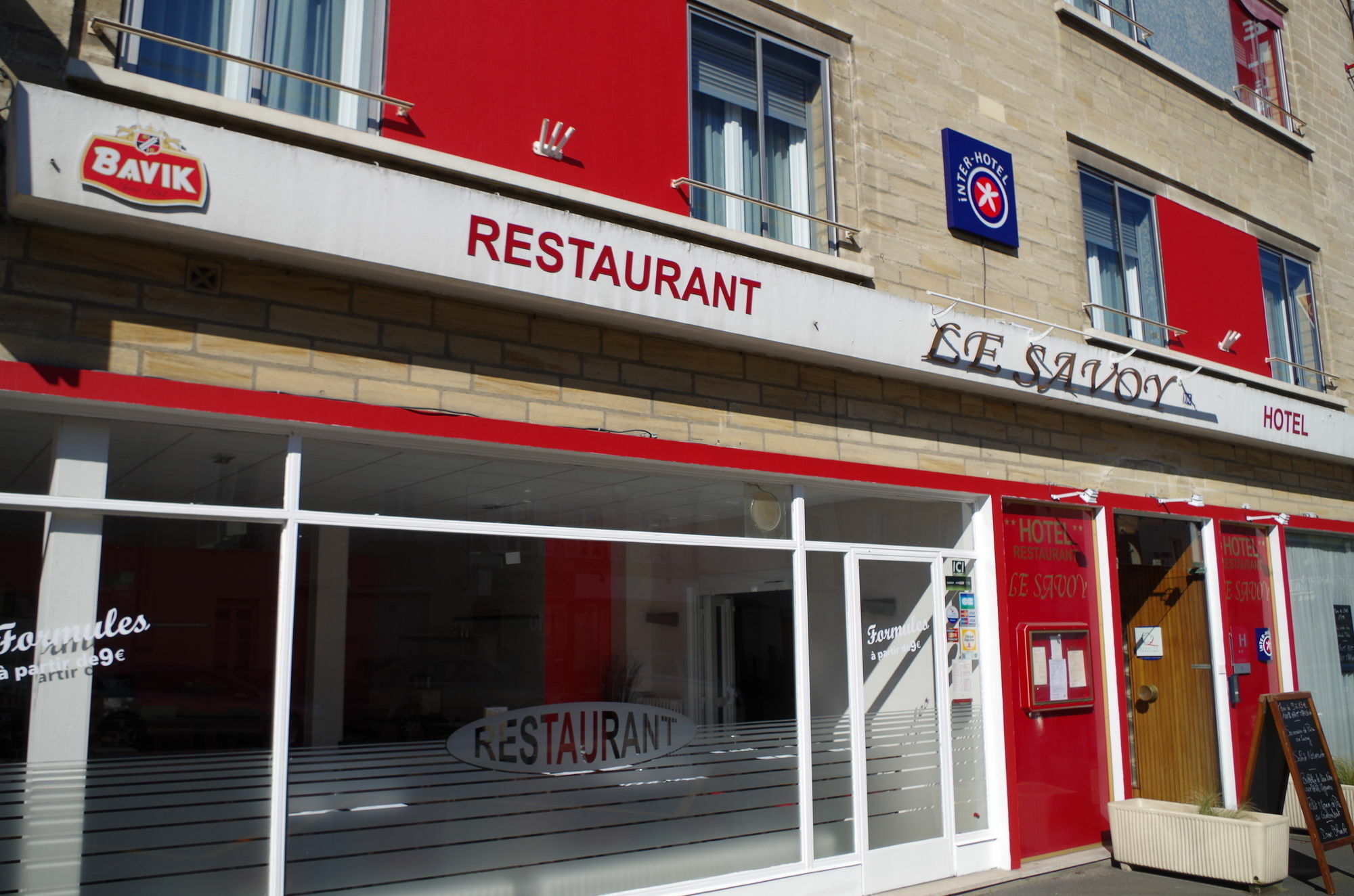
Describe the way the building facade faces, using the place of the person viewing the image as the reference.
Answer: facing the viewer and to the right of the viewer

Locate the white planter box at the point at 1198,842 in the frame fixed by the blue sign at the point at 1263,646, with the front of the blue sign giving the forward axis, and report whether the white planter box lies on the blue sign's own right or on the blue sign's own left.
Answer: on the blue sign's own right

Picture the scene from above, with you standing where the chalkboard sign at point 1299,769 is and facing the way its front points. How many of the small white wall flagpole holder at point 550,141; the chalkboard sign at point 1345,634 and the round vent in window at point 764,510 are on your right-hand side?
2

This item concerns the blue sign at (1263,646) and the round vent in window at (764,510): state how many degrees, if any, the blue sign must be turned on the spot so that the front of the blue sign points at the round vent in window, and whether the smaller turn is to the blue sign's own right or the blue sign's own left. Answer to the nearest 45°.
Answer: approximately 90° to the blue sign's own right

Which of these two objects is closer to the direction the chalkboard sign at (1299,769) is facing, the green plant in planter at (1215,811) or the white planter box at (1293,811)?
the green plant in planter

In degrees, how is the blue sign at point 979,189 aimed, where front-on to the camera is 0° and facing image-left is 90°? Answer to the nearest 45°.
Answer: approximately 315°

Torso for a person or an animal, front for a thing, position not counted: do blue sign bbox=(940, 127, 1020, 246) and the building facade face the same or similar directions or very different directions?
same or similar directions

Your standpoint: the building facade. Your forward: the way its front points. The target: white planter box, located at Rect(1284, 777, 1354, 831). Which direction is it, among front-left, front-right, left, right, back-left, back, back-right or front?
left

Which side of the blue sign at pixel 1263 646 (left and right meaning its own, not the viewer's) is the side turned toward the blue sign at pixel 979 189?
right

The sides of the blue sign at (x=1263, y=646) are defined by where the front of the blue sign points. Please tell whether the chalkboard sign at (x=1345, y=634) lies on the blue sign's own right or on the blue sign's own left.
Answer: on the blue sign's own left

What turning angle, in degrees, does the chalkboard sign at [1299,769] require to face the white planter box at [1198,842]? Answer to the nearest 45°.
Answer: approximately 90° to its right

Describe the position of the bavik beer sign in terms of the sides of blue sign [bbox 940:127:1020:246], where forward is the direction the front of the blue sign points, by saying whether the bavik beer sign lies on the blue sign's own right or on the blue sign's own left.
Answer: on the blue sign's own right

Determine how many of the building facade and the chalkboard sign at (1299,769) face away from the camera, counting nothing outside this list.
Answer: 0
